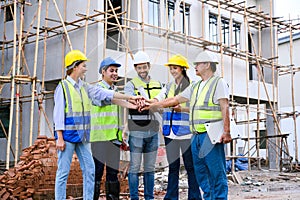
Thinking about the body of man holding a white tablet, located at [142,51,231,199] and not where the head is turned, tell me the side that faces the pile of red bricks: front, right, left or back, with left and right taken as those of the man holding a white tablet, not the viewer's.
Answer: right

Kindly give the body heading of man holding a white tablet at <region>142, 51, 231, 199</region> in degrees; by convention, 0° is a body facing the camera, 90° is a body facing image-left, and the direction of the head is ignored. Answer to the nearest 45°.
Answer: approximately 45°

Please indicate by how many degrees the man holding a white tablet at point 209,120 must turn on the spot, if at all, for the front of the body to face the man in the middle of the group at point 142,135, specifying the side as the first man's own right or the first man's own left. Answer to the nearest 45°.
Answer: approximately 90° to the first man's own right

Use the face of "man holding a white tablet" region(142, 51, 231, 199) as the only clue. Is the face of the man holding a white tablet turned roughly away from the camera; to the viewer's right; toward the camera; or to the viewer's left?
to the viewer's left

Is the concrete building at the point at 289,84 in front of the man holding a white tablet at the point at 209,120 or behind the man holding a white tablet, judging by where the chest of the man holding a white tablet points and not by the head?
behind

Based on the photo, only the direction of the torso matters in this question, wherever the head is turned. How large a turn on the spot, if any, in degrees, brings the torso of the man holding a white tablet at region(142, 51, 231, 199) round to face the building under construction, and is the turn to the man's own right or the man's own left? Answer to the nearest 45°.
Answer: approximately 135° to the man's own right
